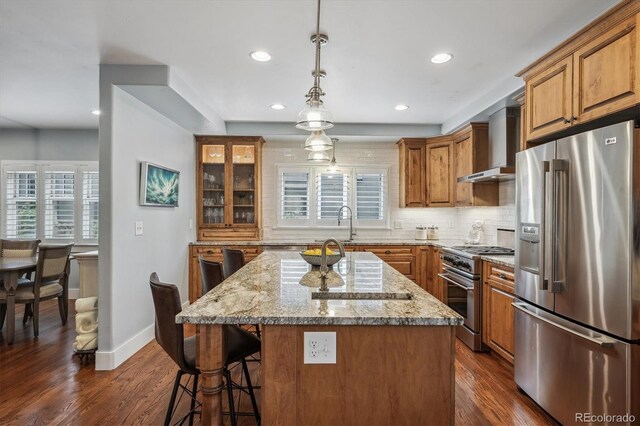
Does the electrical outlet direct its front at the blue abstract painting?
no

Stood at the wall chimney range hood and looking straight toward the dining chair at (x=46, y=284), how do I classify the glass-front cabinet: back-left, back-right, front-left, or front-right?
front-right

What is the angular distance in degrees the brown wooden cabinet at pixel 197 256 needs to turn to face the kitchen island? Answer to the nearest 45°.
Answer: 0° — it already faces it

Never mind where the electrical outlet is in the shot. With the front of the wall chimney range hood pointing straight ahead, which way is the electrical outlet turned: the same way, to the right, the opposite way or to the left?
to the left

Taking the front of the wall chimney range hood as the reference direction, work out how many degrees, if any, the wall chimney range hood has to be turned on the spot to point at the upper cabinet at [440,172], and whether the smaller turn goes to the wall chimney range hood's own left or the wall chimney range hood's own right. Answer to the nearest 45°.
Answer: approximately 90° to the wall chimney range hood's own right

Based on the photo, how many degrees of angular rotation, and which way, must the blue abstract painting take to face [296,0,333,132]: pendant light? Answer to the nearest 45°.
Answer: approximately 45° to its right

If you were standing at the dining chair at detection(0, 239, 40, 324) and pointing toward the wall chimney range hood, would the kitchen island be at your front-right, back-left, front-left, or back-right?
front-right

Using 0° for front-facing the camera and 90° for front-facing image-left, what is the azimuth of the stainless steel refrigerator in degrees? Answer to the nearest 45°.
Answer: approximately 45°

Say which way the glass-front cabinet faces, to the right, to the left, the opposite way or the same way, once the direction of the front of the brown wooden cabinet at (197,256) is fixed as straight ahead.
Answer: the same way

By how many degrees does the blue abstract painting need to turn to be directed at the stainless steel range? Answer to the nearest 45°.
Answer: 0° — it already faces it

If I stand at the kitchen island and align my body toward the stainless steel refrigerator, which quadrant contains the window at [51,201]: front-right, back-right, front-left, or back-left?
back-left

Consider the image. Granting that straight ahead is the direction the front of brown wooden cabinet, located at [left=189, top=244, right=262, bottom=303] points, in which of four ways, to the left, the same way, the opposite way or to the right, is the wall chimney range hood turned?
to the right

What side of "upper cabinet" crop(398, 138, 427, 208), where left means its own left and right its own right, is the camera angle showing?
front

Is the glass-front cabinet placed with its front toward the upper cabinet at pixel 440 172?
no

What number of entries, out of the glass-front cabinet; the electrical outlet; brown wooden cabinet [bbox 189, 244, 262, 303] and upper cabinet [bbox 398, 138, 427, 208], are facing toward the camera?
4

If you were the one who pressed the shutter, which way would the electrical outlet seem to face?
facing the viewer

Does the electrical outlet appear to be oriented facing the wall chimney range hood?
no

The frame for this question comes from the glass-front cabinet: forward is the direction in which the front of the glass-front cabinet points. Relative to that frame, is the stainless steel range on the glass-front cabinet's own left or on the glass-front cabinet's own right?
on the glass-front cabinet's own left

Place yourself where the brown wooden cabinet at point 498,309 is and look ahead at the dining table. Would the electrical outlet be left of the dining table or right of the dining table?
left

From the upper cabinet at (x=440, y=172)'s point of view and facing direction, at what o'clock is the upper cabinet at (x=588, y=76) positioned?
the upper cabinet at (x=588, y=76) is roughly at 10 o'clock from the upper cabinet at (x=440, y=172).
